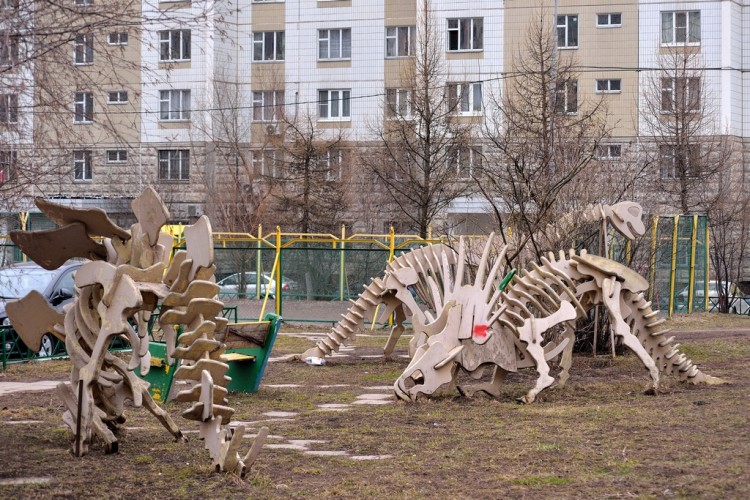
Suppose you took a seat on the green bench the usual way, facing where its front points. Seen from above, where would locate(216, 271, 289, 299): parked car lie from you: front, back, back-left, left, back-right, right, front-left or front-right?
back-right

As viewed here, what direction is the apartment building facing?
toward the camera

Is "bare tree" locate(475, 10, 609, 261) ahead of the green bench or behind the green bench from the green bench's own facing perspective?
behind

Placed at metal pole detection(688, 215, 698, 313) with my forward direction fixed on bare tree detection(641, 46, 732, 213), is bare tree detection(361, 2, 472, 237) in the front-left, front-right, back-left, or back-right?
front-left

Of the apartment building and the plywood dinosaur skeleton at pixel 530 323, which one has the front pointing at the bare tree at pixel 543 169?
the apartment building

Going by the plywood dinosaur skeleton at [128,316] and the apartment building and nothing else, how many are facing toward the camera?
1

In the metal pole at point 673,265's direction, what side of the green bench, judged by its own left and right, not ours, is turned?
back

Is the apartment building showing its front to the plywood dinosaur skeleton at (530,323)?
yes

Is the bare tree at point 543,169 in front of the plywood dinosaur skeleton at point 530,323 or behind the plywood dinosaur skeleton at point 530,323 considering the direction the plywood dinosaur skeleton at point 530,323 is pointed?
behind

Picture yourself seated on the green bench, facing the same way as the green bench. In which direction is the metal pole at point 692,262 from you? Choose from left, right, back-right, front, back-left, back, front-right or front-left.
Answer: back

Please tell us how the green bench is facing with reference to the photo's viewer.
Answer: facing the viewer and to the left of the viewer

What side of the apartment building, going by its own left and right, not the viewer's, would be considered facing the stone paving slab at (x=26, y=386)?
front

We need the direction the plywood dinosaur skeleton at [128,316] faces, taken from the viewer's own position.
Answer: facing away from the viewer and to the left of the viewer

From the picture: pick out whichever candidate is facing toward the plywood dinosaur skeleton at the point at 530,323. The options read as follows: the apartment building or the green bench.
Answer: the apartment building

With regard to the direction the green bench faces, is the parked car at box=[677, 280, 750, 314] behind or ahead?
behind

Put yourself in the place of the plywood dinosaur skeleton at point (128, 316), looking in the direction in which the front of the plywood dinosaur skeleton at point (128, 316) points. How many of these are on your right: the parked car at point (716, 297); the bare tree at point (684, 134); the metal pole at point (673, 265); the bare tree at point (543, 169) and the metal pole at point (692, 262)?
5

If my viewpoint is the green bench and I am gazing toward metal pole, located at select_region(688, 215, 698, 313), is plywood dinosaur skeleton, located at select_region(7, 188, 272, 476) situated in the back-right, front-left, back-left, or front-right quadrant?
back-right
